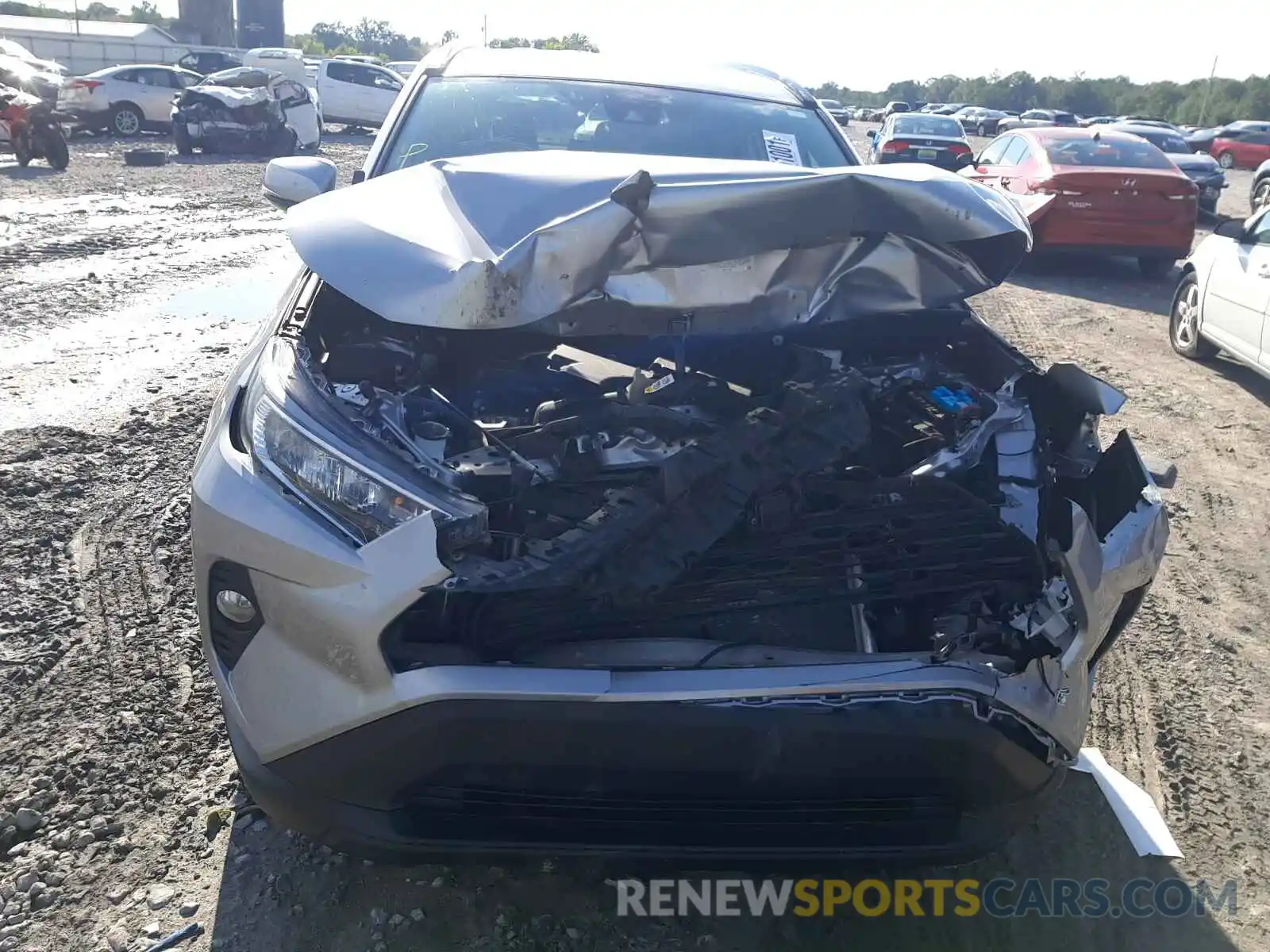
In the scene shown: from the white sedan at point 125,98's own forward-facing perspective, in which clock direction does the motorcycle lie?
The motorcycle is roughly at 5 o'clock from the white sedan.

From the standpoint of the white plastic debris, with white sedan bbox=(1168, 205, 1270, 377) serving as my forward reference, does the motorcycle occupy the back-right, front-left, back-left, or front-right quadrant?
front-left

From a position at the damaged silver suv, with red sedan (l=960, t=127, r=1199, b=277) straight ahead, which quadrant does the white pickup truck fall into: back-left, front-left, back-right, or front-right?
front-left

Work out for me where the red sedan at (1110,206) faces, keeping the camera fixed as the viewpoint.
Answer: facing away from the viewer and to the left of the viewer

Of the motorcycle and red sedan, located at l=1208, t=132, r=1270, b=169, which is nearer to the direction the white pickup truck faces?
the red sedan

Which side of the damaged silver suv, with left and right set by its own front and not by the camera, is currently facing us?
front

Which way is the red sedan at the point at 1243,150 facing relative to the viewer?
to the viewer's left

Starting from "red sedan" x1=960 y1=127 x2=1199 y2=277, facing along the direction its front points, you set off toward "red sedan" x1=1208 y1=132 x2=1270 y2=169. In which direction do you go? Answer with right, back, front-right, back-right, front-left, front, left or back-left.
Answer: front-right

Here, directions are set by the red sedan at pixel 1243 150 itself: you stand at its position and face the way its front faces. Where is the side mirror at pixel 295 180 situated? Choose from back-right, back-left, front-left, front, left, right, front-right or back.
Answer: left

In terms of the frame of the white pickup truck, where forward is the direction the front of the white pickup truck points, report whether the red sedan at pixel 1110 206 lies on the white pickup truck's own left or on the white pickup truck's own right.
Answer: on the white pickup truck's own right

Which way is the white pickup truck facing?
to the viewer's right

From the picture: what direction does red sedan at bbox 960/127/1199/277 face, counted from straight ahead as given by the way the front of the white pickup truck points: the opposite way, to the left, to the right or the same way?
to the left
